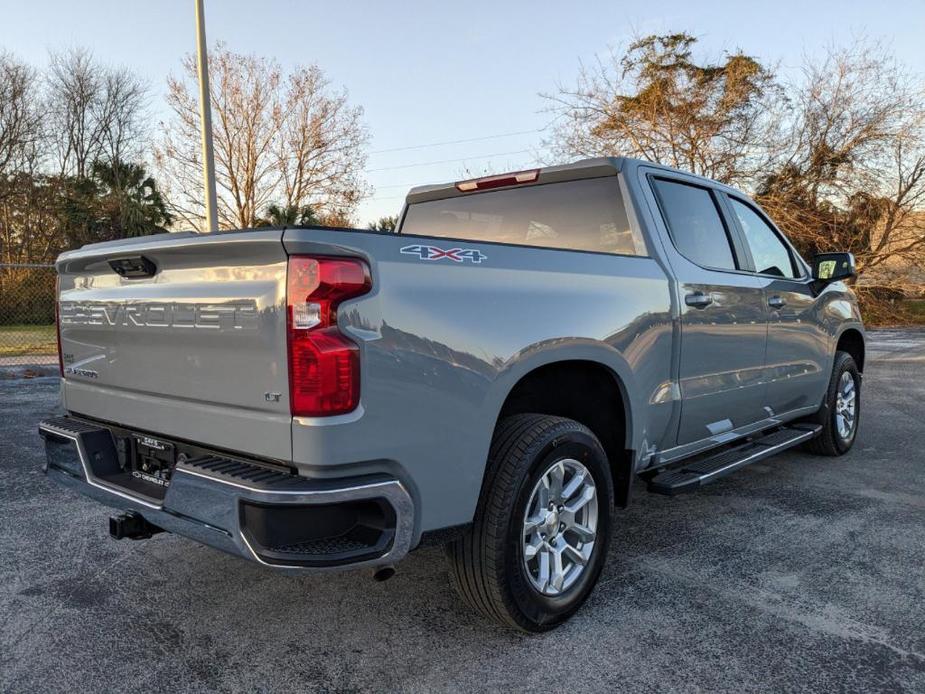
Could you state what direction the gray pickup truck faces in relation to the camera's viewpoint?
facing away from the viewer and to the right of the viewer

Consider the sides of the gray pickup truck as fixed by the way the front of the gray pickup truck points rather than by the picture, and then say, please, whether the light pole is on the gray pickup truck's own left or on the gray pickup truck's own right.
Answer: on the gray pickup truck's own left

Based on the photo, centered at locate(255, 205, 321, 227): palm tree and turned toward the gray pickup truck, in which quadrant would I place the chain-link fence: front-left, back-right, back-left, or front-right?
front-right

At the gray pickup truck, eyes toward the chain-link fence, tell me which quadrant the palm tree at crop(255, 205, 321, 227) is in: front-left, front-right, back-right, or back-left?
front-right

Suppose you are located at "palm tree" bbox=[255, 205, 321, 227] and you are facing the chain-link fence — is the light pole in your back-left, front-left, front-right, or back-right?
front-left

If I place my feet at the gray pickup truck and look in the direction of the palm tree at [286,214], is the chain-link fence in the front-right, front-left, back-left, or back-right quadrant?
front-left

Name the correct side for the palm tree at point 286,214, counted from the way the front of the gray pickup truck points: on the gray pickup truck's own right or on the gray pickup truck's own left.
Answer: on the gray pickup truck's own left

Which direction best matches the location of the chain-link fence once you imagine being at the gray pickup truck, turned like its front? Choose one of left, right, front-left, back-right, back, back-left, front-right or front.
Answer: left
